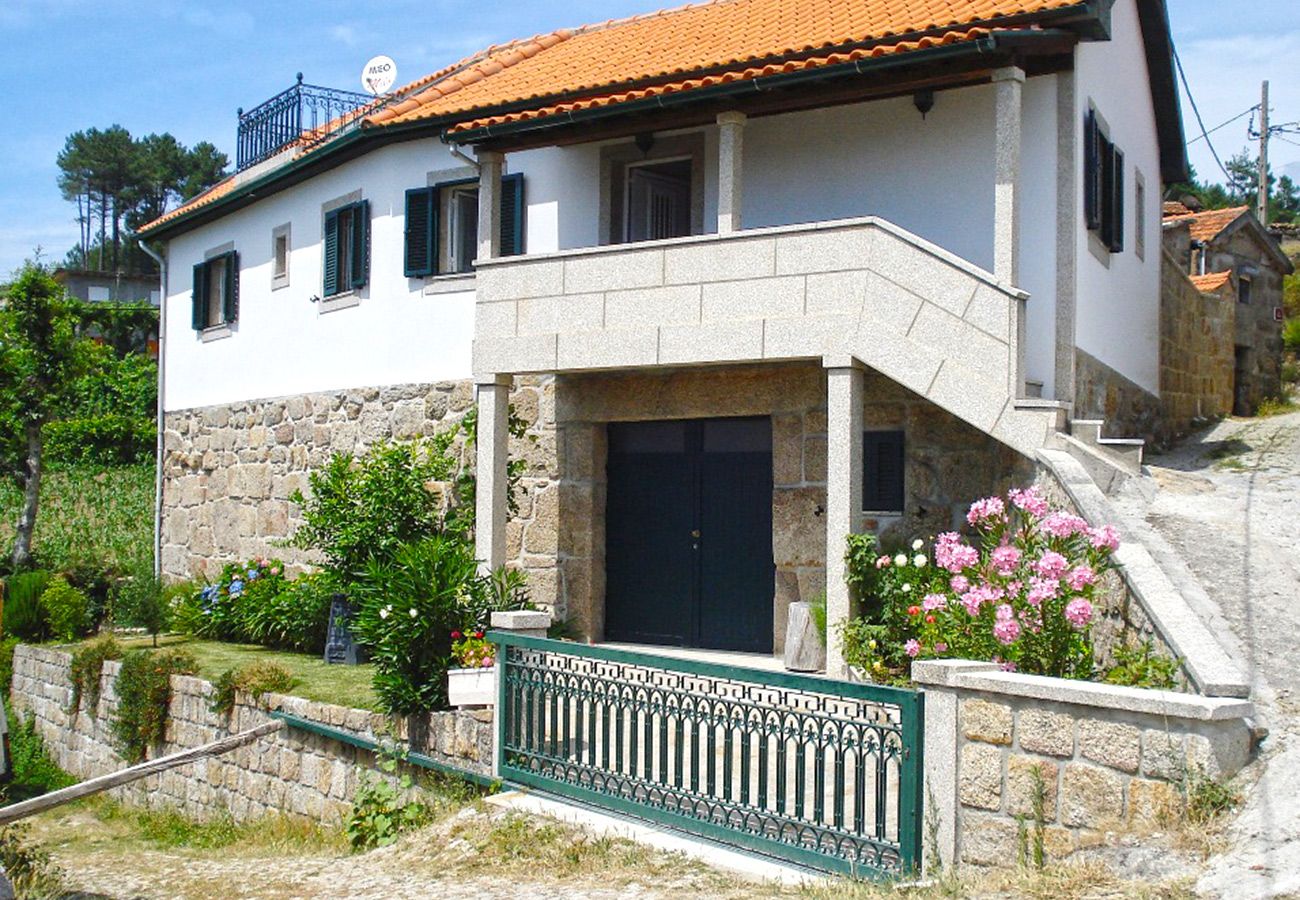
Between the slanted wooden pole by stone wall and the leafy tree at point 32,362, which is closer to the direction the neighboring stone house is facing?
the slanted wooden pole by stone wall

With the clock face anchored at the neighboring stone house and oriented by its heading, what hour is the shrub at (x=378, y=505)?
The shrub is roughly at 3 o'clock from the neighboring stone house.

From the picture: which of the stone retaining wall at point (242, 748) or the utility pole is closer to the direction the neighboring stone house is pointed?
the stone retaining wall

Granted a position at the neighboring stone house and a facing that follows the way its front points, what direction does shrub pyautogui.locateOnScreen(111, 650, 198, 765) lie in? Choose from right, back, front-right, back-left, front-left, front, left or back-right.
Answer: right

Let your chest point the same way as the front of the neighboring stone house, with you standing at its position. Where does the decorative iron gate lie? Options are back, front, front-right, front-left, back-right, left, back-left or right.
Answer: front-right

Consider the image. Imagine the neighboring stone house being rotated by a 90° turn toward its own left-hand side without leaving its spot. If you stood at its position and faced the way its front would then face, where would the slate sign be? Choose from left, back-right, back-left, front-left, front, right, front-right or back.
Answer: back

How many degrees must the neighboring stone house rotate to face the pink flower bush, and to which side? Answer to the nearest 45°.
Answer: approximately 45° to its right

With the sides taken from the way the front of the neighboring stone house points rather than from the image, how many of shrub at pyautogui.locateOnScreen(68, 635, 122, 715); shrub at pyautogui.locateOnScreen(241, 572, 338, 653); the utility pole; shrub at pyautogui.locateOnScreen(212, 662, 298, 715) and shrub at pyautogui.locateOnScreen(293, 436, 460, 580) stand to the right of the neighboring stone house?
4
